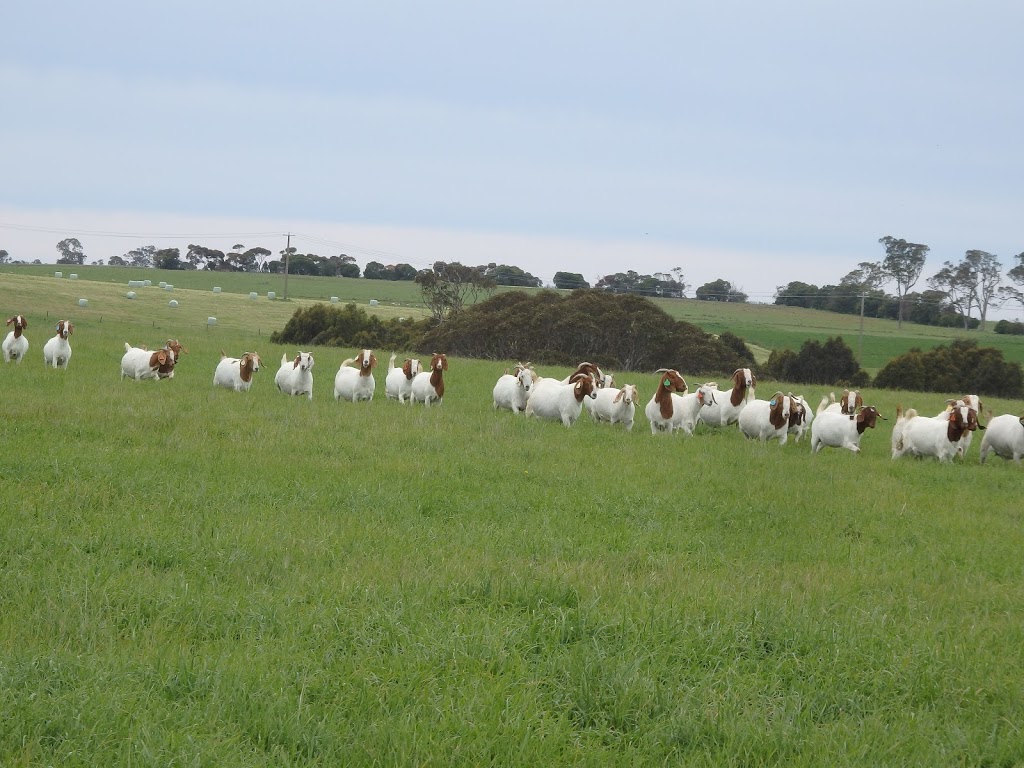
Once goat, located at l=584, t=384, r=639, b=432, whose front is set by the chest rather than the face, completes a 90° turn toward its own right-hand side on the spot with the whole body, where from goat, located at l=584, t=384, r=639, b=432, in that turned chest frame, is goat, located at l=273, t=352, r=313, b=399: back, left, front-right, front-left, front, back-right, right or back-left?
front-right

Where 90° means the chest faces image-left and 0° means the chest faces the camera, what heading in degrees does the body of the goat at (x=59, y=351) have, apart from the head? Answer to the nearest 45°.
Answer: approximately 315°

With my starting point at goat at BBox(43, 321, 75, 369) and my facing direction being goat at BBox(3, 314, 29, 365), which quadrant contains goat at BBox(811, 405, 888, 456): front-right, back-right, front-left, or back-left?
back-left

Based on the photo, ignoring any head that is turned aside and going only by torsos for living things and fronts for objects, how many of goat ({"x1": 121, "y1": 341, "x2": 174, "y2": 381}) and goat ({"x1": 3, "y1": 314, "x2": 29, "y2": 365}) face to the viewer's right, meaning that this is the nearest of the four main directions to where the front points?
1

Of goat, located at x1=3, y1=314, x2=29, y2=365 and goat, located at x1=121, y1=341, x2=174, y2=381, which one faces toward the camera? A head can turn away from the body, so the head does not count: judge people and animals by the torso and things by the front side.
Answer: goat, located at x1=3, y1=314, x2=29, y2=365

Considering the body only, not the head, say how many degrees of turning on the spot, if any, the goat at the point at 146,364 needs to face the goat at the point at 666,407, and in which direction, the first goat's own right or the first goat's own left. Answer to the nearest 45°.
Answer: approximately 45° to the first goat's own right

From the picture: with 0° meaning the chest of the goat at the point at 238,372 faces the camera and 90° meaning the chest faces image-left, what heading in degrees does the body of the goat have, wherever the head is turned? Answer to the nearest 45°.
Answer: approximately 315°

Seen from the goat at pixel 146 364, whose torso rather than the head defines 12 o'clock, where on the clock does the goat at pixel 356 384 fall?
the goat at pixel 356 384 is roughly at 1 o'clock from the goat at pixel 146 364.

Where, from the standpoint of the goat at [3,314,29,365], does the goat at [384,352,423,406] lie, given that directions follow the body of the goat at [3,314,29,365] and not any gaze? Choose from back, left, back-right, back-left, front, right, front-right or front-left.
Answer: front-left

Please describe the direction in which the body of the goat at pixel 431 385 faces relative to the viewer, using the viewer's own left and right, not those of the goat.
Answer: facing the viewer and to the right of the viewer

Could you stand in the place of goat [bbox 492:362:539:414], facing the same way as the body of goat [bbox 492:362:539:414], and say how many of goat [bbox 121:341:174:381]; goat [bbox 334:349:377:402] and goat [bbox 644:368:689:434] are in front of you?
1

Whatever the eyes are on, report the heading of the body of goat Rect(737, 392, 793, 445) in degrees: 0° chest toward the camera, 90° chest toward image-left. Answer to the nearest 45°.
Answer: approximately 315°

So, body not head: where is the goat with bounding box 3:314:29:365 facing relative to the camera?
toward the camera
